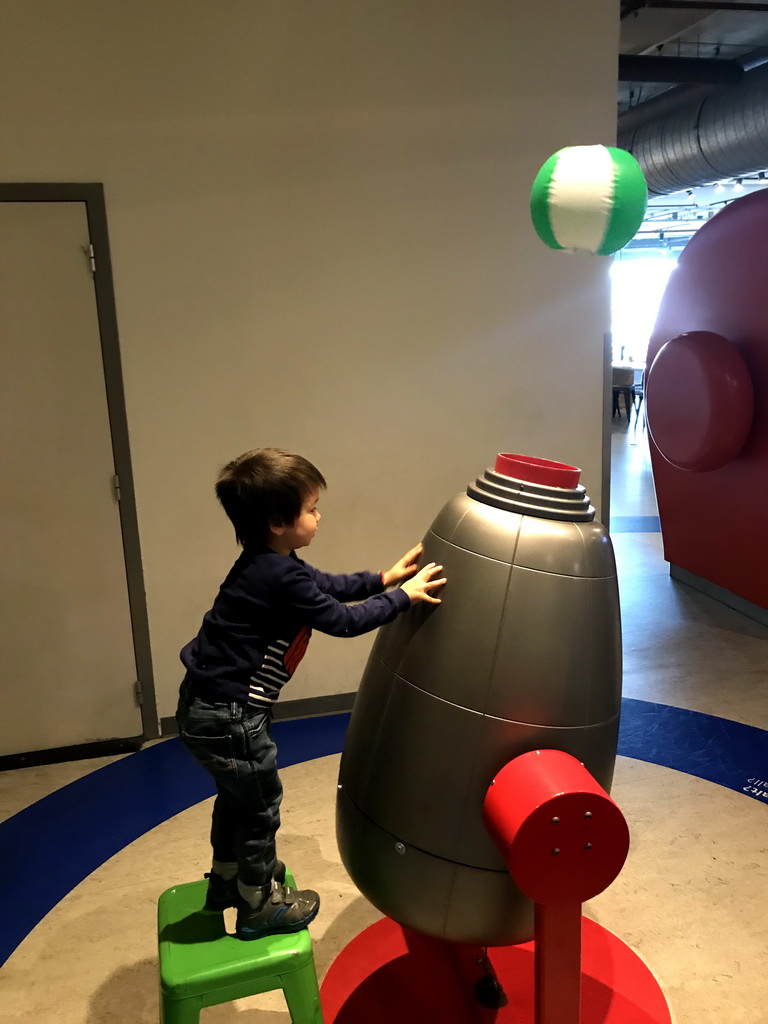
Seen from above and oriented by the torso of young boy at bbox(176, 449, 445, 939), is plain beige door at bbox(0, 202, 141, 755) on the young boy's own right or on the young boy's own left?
on the young boy's own left

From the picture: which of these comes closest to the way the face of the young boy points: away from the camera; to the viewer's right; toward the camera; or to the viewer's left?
to the viewer's right

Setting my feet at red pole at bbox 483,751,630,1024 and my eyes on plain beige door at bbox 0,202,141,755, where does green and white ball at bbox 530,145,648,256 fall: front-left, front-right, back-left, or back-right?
front-right

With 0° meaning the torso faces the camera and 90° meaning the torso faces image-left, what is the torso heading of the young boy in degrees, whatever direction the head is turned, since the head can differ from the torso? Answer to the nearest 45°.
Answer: approximately 270°

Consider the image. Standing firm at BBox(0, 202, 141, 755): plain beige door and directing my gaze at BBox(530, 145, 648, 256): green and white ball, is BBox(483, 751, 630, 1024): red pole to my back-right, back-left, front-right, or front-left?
front-right

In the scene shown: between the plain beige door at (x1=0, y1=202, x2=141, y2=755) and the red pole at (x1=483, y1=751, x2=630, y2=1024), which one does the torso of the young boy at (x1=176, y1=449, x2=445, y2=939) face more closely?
the red pole

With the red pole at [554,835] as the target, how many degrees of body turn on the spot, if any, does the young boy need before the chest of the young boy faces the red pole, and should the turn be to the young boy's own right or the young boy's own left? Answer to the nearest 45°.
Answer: approximately 45° to the young boy's own right
